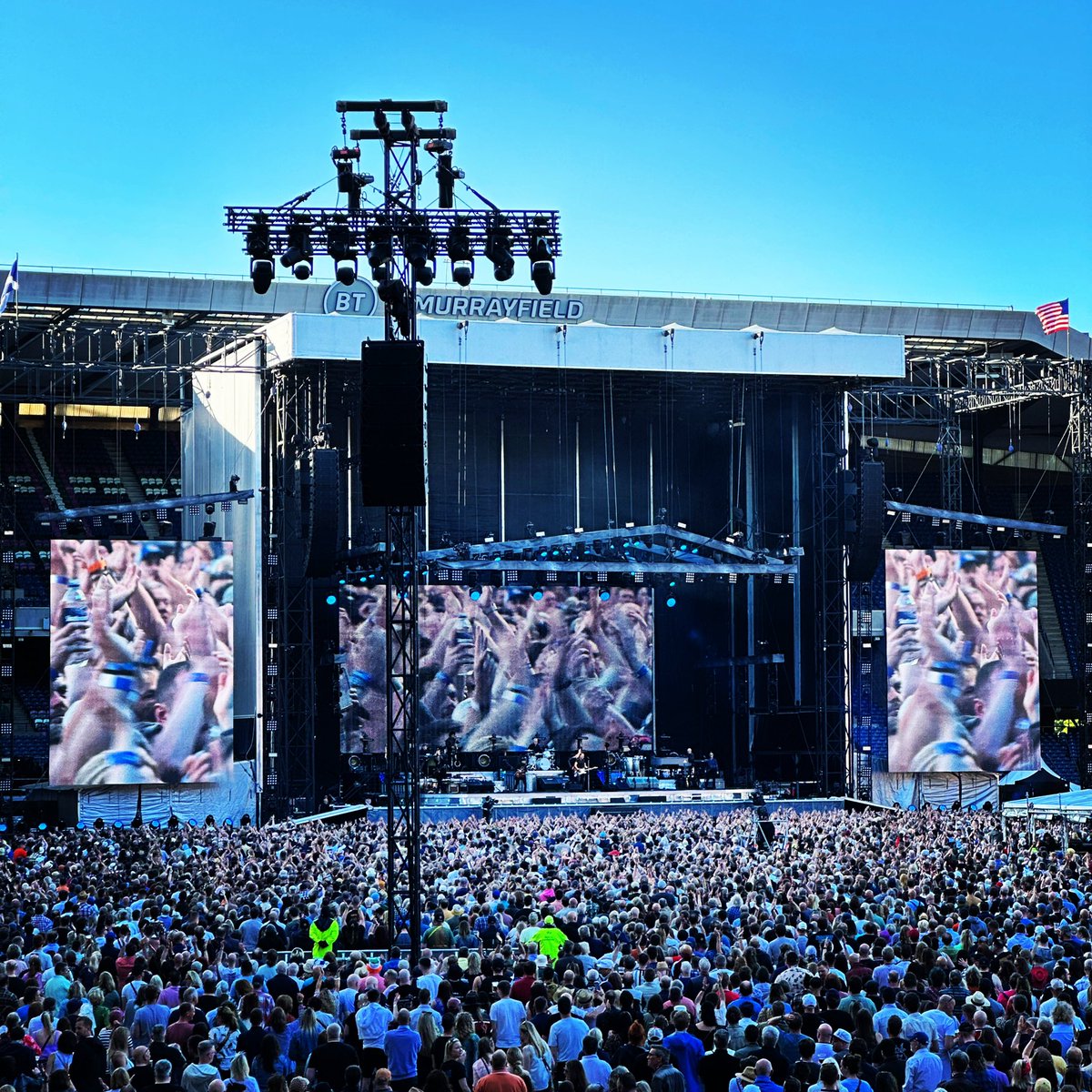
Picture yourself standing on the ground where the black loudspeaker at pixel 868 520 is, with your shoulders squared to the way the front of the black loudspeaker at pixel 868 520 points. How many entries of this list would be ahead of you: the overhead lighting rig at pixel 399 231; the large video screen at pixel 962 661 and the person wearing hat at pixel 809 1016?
2

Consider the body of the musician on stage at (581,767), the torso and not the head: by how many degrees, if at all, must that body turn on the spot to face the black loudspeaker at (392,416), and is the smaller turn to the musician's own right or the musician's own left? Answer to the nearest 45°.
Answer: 0° — they already face it

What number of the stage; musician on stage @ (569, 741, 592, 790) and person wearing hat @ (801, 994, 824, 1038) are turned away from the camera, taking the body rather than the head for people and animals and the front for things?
1

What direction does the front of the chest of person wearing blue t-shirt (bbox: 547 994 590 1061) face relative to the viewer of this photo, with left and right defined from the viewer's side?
facing away from the viewer

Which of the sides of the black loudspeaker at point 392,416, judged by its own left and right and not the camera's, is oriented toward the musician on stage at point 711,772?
back

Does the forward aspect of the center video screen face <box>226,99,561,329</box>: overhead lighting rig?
yes

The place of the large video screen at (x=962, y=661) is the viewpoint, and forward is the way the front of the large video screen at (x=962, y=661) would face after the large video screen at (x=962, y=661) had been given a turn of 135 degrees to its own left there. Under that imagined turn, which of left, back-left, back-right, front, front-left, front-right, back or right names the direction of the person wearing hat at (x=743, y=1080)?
back-right

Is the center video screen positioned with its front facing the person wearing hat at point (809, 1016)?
yes

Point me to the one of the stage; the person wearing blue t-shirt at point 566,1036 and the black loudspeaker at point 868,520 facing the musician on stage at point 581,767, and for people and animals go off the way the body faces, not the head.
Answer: the person wearing blue t-shirt

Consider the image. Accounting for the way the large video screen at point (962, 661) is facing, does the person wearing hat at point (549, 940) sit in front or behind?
in front

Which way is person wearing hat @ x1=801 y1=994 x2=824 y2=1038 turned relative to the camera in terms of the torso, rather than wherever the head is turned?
away from the camera

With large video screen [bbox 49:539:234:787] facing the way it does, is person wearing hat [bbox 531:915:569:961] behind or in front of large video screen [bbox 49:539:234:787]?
in front

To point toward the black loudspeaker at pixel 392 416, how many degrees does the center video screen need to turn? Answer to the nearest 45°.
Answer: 0° — it already faces it
